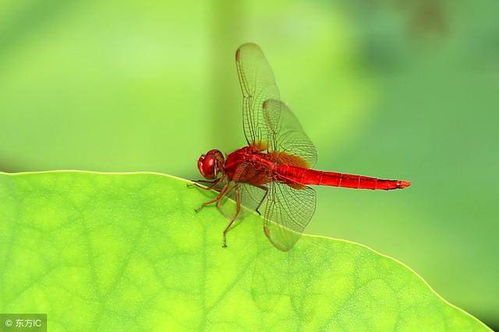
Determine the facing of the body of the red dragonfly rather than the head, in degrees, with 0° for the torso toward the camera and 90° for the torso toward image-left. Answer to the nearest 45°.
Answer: approximately 90°
